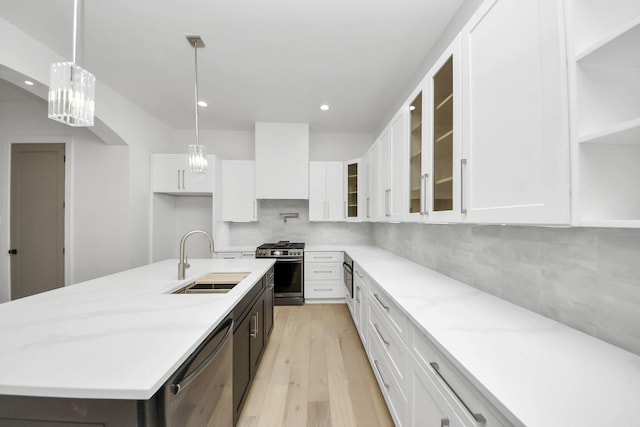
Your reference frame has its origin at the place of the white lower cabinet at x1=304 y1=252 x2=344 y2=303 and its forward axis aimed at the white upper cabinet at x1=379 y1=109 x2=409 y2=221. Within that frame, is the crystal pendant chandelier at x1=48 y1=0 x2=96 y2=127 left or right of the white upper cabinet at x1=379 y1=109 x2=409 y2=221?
right

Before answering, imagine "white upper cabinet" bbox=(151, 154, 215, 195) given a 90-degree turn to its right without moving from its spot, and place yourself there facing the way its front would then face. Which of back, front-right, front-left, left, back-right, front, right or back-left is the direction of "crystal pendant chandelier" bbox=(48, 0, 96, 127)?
left

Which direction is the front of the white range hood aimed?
toward the camera

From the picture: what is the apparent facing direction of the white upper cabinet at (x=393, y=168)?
to the viewer's left

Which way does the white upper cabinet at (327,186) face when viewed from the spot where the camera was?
facing the viewer

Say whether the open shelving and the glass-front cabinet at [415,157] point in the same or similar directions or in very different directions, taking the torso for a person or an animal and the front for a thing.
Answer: same or similar directions

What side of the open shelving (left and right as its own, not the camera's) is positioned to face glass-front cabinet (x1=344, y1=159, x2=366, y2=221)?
right

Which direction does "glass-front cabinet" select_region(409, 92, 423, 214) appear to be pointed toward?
to the viewer's left

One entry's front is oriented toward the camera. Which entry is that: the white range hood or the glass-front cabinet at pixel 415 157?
the white range hood

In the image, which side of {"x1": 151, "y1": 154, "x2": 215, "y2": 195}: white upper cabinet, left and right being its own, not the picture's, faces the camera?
front

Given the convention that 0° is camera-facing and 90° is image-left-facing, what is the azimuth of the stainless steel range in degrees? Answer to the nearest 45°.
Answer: approximately 0°

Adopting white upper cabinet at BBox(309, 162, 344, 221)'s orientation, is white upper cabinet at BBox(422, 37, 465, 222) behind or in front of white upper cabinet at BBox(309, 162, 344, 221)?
in front

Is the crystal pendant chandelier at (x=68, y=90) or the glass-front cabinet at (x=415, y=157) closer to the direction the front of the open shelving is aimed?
the crystal pendant chandelier

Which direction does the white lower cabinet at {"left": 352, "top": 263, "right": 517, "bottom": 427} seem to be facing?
to the viewer's left

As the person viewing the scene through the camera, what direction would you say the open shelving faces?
facing the viewer and to the left of the viewer

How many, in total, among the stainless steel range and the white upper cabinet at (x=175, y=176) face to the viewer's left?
0

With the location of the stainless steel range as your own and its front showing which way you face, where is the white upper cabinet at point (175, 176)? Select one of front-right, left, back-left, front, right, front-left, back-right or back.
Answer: right

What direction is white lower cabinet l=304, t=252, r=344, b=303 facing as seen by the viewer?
toward the camera
